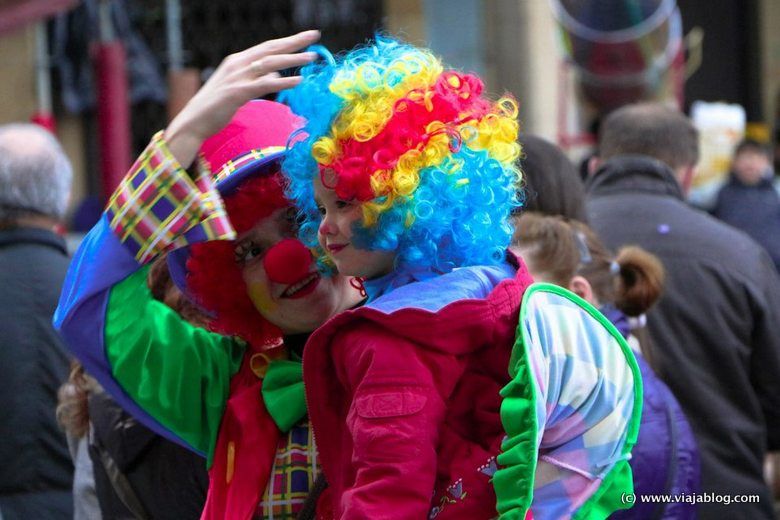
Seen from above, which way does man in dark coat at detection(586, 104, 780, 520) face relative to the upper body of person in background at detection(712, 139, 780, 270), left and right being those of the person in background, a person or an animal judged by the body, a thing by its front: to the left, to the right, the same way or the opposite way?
the opposite way

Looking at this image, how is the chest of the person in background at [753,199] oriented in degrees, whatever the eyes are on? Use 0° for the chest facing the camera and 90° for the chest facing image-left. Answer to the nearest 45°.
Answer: approximately 0°

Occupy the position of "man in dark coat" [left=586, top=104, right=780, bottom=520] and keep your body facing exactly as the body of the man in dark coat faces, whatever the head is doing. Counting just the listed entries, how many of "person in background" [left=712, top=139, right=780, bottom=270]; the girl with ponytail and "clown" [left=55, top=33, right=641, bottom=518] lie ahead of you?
1

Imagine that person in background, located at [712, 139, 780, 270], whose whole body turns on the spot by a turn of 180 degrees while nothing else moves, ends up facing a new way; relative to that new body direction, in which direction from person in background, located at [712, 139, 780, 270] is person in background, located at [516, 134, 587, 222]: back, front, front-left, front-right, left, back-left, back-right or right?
back

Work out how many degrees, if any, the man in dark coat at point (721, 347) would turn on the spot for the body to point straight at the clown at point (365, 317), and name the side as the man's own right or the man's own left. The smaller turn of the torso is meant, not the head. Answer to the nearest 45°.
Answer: approximately 180°

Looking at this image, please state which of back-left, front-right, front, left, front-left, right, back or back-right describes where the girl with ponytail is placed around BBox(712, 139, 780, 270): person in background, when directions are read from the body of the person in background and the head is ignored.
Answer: front

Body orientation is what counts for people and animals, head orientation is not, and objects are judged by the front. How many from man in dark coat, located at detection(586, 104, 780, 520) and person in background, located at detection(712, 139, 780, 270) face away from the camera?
1

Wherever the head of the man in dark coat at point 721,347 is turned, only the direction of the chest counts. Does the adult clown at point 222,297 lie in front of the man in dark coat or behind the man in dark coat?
behind

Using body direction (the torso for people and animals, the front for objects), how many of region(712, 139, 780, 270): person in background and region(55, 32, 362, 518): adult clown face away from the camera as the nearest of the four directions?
0

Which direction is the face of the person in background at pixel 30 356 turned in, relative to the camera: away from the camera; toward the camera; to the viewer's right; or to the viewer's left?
away from the camera

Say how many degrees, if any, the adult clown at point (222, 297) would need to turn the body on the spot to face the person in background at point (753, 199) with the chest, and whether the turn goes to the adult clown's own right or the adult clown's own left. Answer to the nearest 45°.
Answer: approximately 90° to the adult clown's own left

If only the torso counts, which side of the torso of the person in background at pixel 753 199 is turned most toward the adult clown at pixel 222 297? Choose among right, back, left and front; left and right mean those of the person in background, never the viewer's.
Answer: front

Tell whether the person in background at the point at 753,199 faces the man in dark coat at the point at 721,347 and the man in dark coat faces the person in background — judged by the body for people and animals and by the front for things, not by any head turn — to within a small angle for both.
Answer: yes

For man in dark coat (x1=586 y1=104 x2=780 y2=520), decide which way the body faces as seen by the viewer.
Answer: away from the camera

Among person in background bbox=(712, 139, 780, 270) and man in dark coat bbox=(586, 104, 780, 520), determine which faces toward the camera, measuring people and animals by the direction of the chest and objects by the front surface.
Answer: the person in background

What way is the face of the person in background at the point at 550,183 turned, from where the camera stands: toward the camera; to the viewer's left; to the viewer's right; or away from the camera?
away from the camera

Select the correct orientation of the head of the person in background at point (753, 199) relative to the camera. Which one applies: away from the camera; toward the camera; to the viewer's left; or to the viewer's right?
toward the camera

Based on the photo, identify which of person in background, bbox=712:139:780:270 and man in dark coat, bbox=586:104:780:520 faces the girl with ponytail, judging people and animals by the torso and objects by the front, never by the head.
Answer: the person in background

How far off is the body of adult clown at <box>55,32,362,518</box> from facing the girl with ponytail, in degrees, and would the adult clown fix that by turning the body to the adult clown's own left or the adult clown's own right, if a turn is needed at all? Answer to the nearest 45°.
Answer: approximately 45° to the adult clown's own left
